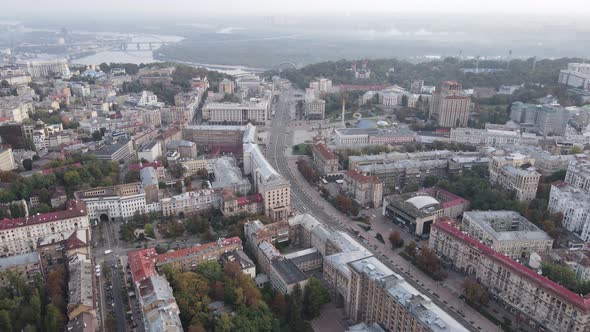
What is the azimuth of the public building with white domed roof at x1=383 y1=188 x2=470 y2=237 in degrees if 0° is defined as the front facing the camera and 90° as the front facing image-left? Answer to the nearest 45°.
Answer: approximately 45°

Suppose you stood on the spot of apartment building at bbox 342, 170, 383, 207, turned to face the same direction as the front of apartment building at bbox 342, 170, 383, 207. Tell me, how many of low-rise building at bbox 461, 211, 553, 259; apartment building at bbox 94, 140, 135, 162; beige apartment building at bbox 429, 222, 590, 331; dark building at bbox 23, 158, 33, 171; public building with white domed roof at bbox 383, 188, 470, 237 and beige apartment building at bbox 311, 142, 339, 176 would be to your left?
3

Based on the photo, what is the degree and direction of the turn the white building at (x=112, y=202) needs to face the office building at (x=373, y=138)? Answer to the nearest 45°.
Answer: approximately 90° to its left

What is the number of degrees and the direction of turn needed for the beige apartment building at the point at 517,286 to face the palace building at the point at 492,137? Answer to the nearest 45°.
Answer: approximately 135° to its right

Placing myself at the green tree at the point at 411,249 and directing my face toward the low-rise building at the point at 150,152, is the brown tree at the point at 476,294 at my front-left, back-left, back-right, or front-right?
back-left

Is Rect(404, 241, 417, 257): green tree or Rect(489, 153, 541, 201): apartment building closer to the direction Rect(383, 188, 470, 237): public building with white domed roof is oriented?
the green tree

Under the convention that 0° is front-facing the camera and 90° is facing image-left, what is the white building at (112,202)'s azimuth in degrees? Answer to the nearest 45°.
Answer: approximately 0°

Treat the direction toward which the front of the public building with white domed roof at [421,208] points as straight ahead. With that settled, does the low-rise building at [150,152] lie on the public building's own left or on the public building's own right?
on the public building's own right

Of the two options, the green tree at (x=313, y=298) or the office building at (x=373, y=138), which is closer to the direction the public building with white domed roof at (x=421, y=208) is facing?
the green tree

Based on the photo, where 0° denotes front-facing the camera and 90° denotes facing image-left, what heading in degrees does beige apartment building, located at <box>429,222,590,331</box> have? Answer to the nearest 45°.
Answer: approximately 45°

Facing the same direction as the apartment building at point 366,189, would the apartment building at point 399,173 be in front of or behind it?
behind
